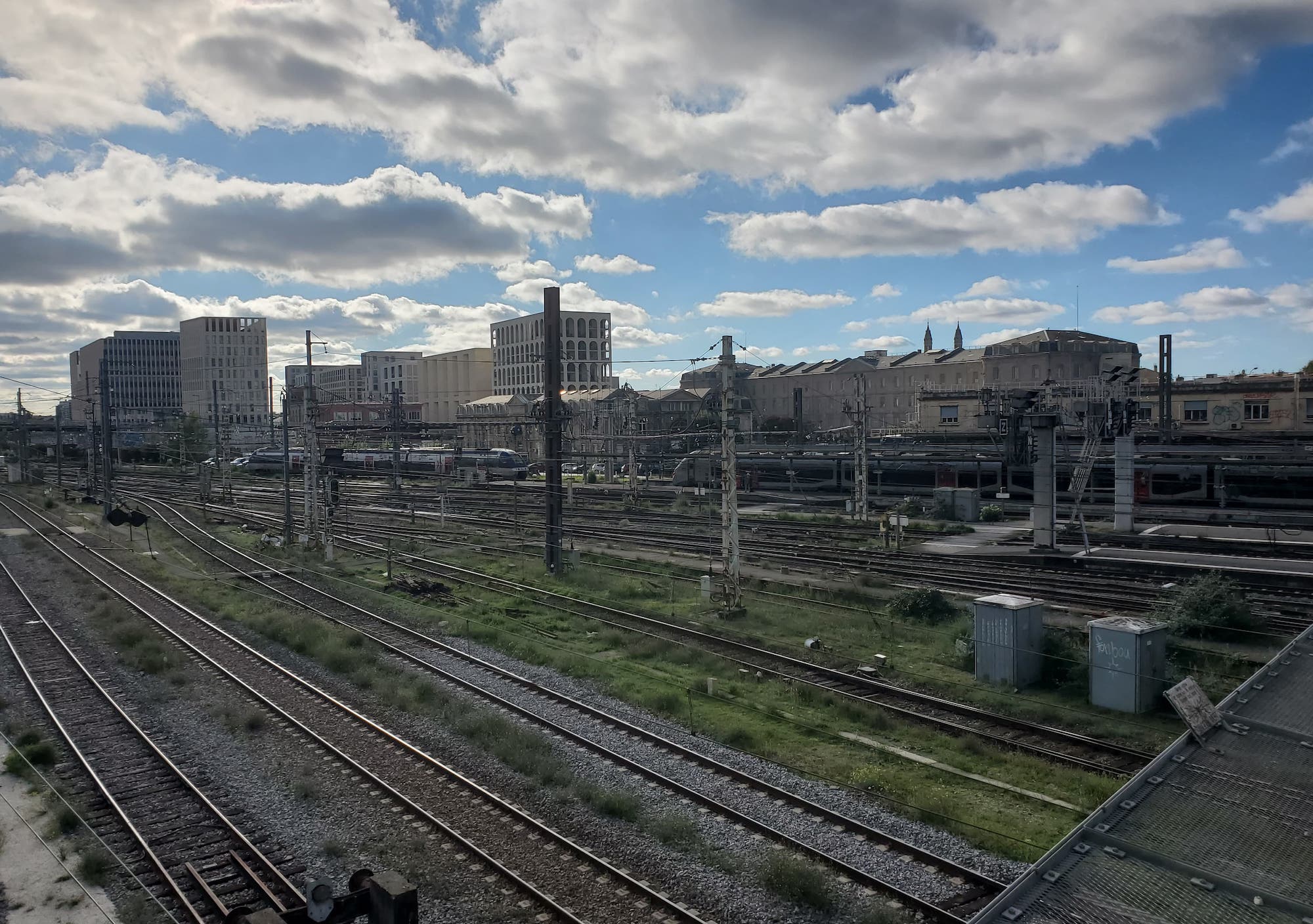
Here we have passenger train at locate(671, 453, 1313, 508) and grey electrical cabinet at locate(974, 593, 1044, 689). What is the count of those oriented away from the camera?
0

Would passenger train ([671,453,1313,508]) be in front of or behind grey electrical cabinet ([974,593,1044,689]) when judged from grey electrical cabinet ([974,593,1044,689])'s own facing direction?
behind

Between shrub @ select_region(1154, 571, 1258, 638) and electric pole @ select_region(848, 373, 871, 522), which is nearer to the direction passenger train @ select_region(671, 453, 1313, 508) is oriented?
the electric pole

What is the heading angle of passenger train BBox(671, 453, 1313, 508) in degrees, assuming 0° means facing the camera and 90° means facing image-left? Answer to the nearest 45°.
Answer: approximately 90°

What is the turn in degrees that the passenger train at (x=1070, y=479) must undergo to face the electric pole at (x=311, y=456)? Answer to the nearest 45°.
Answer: approximately 45° to its left

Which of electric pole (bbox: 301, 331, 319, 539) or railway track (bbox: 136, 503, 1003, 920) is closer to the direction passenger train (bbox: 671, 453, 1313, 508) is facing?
the electric pole

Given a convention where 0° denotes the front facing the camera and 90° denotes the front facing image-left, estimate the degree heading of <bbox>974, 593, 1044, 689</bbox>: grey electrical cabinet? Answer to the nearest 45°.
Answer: approximately 45°

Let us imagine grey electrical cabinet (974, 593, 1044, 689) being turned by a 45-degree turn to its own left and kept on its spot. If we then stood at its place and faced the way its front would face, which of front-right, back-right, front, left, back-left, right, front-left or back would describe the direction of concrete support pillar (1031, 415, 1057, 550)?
back

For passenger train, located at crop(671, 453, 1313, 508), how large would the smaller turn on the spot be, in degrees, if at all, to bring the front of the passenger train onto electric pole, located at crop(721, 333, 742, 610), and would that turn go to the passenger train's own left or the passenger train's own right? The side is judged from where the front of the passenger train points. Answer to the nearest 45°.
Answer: approximately 90° to the passenger train's own left

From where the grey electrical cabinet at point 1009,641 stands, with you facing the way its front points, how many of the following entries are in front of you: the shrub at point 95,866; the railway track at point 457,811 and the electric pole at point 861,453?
2

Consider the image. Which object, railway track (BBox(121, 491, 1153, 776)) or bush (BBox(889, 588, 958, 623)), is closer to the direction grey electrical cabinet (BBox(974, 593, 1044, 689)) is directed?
the railway track

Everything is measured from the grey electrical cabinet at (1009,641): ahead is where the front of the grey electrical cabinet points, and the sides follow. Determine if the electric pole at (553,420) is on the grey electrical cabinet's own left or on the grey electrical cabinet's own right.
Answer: on the grey electrical cabinet's own right
